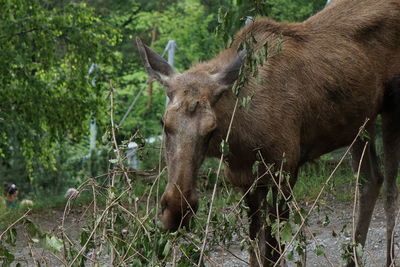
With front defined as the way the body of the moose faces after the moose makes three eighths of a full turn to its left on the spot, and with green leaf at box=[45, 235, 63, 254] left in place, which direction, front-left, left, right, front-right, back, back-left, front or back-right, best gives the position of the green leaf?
back-right

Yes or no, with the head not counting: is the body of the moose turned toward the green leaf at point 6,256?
yes

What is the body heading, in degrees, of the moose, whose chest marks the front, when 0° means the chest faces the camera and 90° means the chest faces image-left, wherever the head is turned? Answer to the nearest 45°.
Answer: approximately 45°
